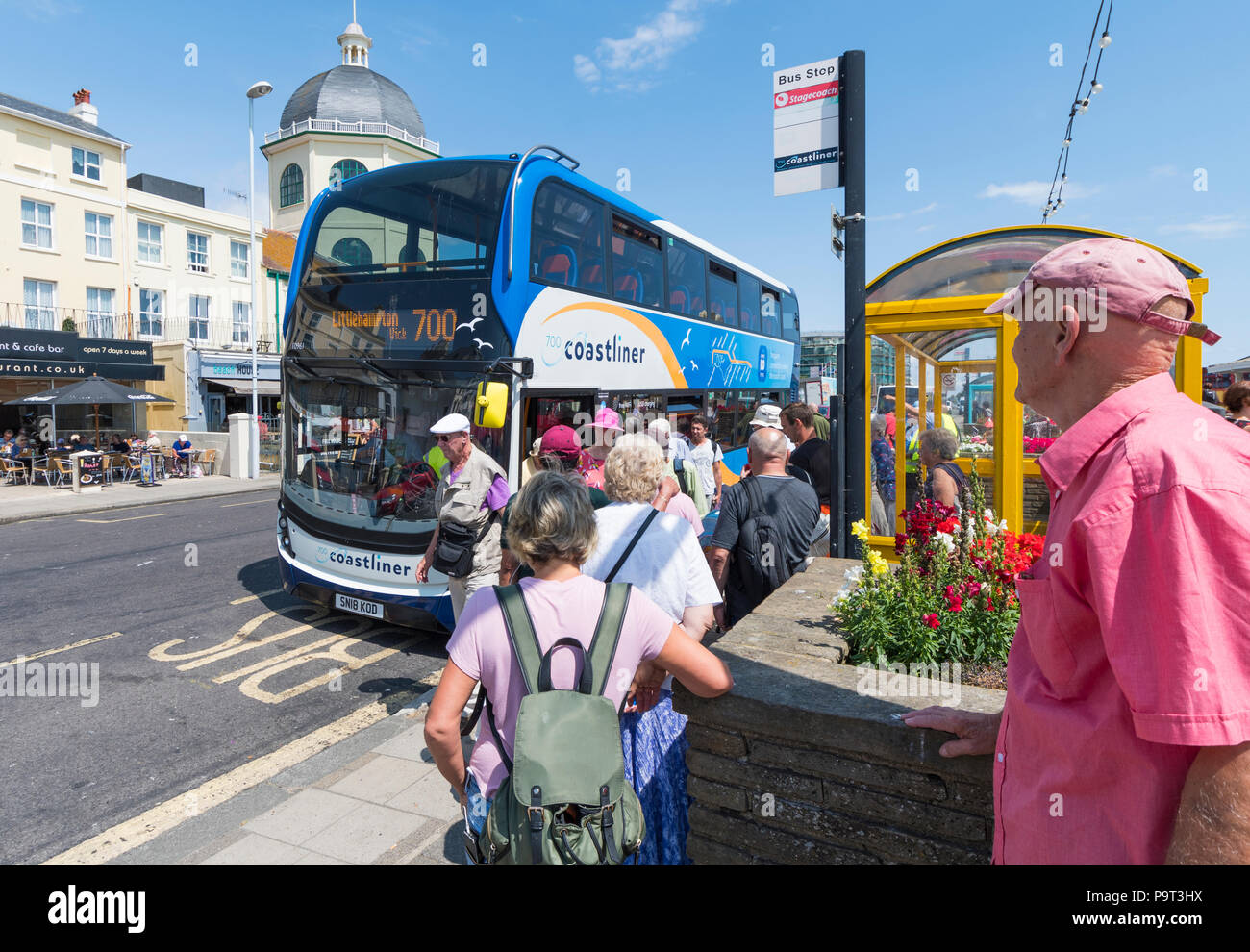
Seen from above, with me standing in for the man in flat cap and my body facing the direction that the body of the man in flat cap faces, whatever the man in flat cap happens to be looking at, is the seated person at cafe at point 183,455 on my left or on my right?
on my right

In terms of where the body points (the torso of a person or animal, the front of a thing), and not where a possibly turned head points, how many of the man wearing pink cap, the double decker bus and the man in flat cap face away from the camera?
0

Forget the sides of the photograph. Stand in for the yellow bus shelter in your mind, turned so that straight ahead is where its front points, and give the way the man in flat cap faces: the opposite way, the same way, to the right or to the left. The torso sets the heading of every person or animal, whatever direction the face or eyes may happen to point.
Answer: to the left

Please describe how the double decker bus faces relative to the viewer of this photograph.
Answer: facing the viewer and to the left of the viewer

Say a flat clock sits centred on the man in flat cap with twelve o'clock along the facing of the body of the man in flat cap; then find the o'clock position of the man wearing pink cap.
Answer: The man wearing pink cap is roughly at 10 o'clock from the man in flat cap.

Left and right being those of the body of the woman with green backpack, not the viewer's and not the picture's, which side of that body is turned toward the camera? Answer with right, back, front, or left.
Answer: back

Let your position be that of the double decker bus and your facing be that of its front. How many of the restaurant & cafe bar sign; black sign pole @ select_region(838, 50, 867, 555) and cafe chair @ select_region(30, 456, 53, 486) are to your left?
1

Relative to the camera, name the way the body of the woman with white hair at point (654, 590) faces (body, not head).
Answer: away from the camera

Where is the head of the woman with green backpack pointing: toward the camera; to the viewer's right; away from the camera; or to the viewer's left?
away from the camera

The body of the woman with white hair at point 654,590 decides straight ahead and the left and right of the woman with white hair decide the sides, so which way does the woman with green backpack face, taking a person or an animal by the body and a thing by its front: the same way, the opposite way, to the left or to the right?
the same way

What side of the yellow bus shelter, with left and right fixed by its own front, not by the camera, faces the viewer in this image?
left

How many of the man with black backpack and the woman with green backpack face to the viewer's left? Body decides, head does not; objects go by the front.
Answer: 0

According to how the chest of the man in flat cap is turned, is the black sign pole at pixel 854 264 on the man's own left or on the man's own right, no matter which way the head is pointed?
on the man's own left

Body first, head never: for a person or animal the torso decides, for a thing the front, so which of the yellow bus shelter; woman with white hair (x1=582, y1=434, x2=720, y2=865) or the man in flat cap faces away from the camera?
the woman with white hair

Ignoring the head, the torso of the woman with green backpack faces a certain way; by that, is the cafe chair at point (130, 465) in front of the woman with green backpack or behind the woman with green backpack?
in front

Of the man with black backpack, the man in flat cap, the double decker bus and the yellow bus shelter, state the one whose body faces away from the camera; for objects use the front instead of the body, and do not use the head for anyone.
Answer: the man with black backpack

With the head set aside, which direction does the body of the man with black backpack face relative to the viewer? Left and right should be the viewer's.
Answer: facing away from the viewer

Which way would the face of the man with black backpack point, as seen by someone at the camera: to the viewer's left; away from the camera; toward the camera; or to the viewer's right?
away from the camera

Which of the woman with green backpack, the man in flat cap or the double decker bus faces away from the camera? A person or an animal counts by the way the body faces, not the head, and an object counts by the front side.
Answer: the woman with green backpack

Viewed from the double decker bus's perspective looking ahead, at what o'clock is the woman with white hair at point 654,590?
The woman with white hair is roughly at 10 o'clock from the double decker bus.

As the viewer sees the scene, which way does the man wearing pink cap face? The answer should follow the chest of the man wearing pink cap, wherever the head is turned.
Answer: to the viewer's left
